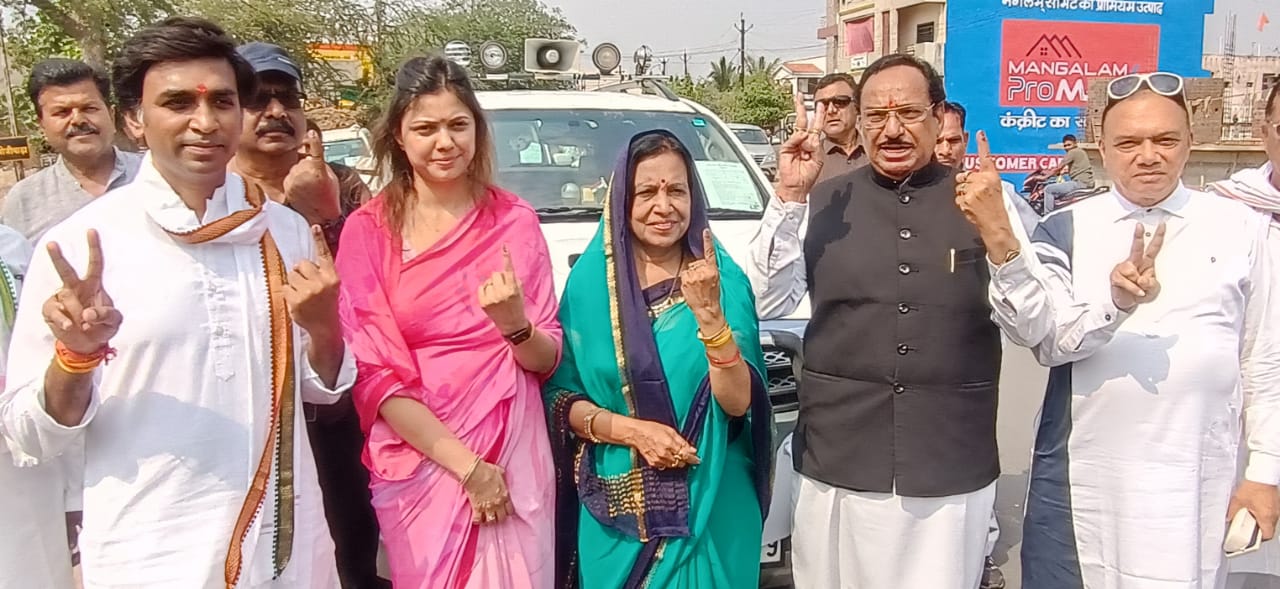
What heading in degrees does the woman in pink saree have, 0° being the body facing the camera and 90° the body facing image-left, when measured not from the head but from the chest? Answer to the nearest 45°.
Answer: approximately 0°

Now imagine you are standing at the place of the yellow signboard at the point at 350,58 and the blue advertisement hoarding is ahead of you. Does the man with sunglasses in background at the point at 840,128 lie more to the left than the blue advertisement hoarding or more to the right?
right

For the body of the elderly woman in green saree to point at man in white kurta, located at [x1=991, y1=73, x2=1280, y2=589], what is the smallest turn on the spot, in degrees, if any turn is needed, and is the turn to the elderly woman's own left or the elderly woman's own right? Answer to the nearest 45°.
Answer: approximately 90° to the elderly woman's own left

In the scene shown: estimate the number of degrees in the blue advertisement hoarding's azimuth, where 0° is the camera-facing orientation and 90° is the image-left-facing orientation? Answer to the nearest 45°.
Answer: approximately 0°
